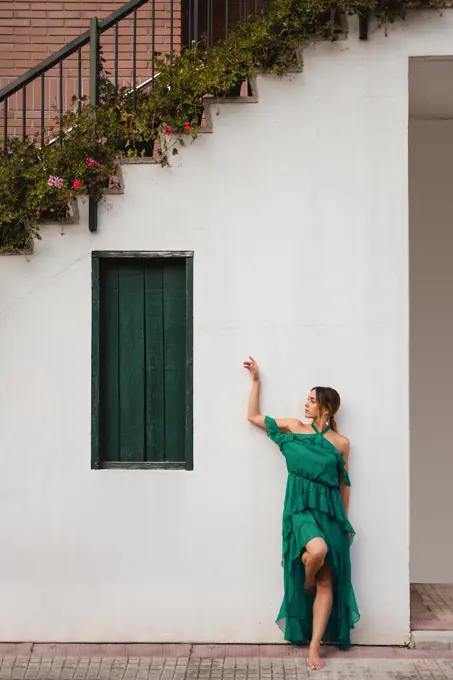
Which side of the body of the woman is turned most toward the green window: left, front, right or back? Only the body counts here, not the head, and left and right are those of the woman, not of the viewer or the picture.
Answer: right

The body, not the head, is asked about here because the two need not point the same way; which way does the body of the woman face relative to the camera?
toward the camera
